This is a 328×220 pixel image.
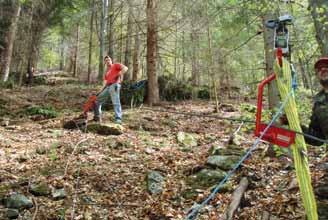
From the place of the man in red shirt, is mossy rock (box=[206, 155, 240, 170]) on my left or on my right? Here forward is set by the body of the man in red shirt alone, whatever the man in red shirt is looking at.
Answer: on my left

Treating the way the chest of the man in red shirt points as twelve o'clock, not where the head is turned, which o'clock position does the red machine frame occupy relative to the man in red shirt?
The red machine frame is roughly at 10 o'clock from the man in red shirt.

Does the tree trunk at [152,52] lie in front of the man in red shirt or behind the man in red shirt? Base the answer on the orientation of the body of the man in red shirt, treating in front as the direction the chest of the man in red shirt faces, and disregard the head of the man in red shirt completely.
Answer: behind

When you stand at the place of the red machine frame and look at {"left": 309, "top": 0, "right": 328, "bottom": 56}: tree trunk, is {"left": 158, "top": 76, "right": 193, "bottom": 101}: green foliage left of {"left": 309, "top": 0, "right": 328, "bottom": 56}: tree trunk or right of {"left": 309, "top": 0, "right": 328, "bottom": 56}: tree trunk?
left

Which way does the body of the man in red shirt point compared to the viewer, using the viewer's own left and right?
facing the viewer and to the left of the viewer

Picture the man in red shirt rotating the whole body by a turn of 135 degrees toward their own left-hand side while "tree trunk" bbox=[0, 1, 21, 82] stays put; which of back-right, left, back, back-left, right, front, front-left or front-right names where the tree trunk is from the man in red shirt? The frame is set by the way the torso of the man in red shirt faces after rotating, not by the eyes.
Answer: back-left

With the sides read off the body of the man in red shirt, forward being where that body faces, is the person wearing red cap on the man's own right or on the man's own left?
on the man's own left

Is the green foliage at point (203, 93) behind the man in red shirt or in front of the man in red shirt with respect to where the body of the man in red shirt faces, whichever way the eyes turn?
behind

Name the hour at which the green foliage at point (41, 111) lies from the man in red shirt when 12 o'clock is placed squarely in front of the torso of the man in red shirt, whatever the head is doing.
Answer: The green foliage is roughly at 3 o'clock from the man in red shirt.

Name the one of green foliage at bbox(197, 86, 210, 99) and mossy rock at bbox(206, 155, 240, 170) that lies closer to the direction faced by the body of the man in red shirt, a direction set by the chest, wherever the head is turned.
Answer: the mossy rock

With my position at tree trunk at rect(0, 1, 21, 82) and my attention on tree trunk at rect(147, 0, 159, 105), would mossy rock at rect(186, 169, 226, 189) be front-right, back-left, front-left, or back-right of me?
front-right
